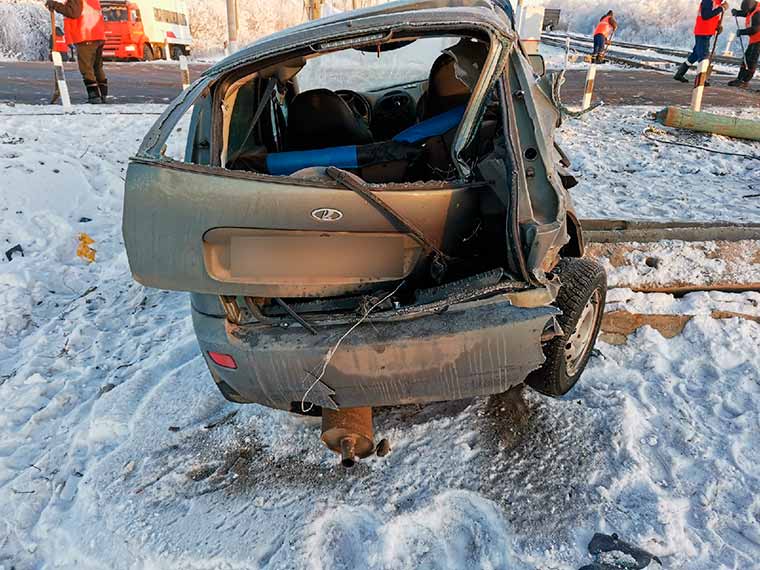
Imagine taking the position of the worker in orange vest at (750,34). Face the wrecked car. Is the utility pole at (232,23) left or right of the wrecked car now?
right

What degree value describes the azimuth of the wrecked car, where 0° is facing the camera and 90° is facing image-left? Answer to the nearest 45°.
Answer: approximately 180°

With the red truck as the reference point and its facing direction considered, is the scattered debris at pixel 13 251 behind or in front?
in front

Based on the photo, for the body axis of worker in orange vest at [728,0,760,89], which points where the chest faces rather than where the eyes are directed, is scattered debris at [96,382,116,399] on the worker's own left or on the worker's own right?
on the worker's own left

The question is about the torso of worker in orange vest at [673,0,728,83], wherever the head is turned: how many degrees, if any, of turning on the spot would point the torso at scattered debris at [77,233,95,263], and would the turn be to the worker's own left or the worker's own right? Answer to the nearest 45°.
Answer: approximately 90° to the worker's own right

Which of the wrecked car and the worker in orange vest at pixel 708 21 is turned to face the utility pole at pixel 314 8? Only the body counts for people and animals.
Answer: the wrecked car

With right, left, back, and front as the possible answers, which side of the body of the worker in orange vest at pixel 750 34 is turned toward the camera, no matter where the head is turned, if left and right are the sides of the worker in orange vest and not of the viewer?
left

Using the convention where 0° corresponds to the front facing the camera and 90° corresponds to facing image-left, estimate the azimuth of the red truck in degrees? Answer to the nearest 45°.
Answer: approximately 45°

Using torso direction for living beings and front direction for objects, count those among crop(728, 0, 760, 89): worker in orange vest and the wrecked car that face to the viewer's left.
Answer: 1
